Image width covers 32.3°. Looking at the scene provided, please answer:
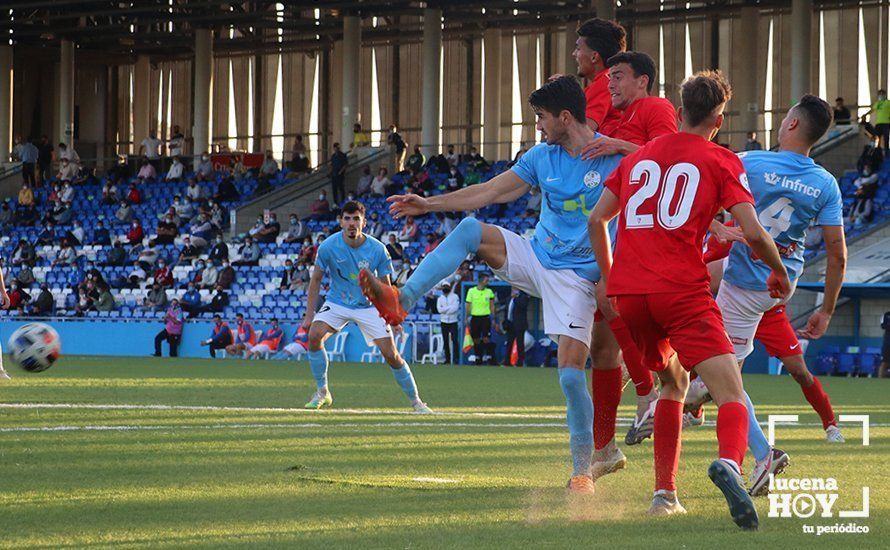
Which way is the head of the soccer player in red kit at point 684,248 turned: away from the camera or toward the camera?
away from the camera

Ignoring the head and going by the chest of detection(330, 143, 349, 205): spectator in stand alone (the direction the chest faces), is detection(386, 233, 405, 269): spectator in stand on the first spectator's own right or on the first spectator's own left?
on the first spectator's own left

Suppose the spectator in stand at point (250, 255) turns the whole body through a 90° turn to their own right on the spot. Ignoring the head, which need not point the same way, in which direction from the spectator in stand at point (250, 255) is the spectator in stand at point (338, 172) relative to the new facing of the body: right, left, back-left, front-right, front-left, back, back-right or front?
right

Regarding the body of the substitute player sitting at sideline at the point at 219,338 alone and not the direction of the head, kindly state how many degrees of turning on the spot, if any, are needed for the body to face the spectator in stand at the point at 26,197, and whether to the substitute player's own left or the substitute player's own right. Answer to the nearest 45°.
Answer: approximately 135° to the substitute player's own right

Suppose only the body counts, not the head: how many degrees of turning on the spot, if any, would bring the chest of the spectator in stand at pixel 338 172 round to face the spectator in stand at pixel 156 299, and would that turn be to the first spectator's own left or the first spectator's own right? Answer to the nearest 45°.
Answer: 0° — they already face them

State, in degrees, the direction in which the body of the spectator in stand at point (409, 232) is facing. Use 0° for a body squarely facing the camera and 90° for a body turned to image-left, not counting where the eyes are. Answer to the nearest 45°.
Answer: approximately 45°

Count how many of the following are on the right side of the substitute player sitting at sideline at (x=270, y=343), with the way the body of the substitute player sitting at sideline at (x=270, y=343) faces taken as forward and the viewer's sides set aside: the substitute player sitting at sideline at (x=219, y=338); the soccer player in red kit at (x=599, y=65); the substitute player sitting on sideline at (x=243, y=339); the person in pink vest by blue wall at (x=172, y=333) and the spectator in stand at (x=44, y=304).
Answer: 4

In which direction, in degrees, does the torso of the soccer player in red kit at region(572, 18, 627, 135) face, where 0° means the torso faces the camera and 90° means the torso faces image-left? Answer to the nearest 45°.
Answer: approximately 90°

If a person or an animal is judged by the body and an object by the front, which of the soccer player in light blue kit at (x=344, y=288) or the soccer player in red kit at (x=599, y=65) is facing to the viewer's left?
the soccer player in red kit

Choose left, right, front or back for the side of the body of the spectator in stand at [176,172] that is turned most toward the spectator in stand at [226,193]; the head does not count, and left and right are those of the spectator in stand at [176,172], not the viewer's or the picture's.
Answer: left

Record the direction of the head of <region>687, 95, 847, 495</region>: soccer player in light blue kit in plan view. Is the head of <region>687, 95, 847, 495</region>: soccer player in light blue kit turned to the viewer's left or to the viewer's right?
to the viewer's left

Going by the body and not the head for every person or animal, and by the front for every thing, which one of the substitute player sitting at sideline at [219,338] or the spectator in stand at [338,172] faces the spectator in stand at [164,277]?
the spectator in stand at [338,172]
